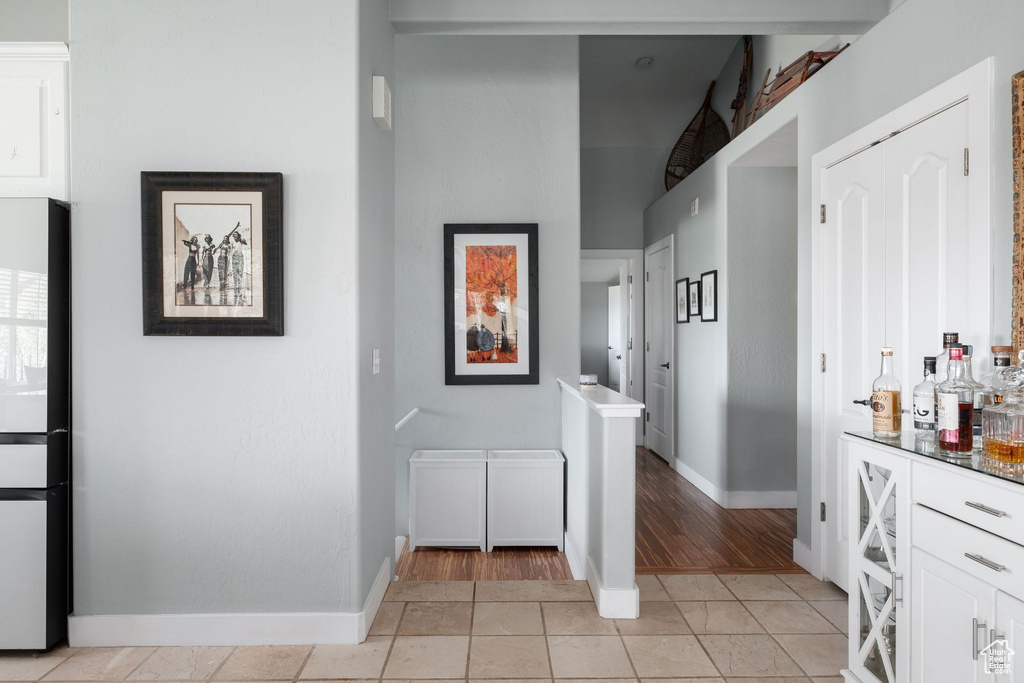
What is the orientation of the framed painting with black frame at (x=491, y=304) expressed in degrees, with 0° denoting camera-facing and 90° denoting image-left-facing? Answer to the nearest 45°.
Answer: approximately 0°

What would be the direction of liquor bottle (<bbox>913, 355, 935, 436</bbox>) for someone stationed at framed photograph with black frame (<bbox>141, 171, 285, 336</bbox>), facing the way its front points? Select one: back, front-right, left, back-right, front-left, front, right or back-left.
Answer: front-left

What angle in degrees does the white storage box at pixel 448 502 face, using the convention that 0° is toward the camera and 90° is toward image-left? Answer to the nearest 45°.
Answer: approximately 0°

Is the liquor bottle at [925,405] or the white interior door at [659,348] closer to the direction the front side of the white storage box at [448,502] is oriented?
the liquor bottle

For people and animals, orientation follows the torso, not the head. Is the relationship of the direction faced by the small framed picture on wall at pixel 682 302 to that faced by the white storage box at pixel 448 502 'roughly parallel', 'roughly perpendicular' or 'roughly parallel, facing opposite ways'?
roughly perpendicular

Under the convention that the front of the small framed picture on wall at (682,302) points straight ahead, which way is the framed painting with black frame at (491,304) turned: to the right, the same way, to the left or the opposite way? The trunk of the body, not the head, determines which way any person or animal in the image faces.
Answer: to the left

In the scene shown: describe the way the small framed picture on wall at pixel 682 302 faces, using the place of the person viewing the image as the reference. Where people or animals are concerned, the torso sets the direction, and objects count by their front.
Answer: facing to the left of the viewer

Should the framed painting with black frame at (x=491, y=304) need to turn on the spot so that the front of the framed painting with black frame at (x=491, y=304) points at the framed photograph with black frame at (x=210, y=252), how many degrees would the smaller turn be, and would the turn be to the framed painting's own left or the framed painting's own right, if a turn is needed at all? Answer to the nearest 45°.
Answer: approximately 45° to the framed painting's own right

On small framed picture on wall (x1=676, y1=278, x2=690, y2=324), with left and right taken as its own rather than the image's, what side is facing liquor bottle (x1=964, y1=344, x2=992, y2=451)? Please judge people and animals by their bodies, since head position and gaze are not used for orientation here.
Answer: left

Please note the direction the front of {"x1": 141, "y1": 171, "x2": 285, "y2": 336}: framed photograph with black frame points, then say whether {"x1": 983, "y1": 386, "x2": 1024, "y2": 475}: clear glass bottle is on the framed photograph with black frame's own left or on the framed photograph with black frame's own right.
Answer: on the framed photograph with black frame's own left

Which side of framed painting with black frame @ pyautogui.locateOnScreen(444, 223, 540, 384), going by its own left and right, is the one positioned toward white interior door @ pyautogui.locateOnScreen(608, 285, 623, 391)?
back

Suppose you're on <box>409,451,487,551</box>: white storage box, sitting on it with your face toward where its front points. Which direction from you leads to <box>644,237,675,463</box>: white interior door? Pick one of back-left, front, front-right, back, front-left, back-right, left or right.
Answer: back-left

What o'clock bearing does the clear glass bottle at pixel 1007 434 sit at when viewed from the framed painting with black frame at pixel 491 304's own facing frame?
The clear glass bottle is roughly at 11 o'clock from the framed painting with black frame.
